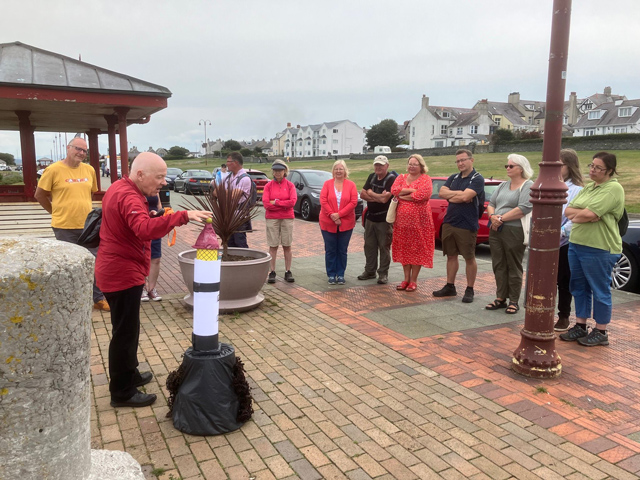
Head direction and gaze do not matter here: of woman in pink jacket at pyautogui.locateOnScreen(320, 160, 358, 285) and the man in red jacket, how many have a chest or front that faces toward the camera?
1

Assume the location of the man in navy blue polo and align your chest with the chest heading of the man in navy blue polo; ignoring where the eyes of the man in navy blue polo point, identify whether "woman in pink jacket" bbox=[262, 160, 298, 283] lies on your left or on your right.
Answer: on your right

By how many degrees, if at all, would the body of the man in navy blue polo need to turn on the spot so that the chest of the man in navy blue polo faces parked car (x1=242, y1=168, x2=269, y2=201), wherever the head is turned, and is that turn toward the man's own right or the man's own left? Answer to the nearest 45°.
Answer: approximately 90° to the man's own right

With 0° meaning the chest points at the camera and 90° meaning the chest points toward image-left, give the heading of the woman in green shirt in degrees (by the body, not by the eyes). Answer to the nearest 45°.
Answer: approximately 45°

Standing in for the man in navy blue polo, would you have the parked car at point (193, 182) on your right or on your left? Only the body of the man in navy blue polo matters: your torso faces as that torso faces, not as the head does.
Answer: on your right

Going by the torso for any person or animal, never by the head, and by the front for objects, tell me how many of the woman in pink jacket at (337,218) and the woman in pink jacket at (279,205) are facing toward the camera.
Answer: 2
